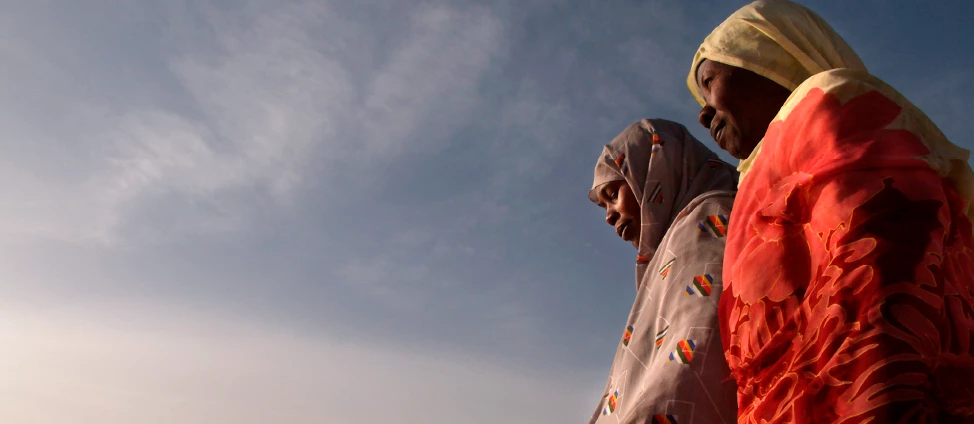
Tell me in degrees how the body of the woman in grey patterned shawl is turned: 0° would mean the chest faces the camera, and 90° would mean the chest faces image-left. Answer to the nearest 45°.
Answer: approximately 90°

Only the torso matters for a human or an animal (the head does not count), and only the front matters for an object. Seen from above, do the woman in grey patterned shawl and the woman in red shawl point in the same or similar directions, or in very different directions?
same or similar directions

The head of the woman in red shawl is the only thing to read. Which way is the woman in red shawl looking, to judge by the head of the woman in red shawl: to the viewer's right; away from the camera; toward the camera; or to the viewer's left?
to the viewer's left

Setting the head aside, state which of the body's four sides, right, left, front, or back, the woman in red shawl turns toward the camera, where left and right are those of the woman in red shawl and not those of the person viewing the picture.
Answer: left

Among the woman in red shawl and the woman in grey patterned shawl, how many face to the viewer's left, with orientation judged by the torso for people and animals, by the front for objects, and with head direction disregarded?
2
